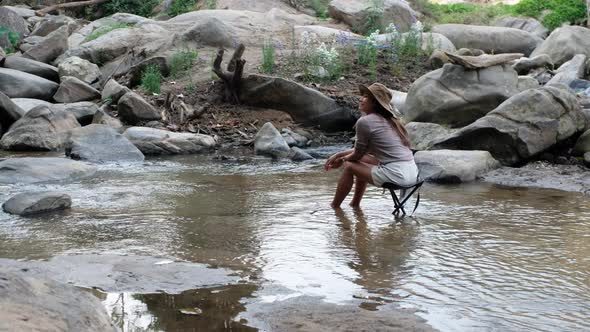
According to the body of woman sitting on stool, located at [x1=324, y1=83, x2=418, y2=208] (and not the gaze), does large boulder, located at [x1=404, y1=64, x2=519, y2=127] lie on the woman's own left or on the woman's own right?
on the woman's own right

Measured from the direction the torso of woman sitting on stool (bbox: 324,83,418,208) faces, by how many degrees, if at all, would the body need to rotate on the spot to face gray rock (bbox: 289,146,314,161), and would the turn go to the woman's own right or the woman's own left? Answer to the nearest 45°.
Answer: approximately 90° to the woman's own right

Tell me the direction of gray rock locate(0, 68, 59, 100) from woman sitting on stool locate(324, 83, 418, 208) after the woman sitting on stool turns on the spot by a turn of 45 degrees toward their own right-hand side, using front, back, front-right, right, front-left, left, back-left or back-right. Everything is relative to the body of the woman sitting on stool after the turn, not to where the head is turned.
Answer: front

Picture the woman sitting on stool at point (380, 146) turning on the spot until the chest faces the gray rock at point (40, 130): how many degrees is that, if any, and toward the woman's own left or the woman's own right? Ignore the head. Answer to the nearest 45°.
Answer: approximately 45° to the woman's own right

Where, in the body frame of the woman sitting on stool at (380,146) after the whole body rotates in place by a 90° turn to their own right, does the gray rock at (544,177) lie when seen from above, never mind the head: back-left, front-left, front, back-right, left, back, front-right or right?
front-right

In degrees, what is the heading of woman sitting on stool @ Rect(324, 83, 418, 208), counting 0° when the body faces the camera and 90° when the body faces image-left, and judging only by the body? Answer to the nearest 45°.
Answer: approximately 90°

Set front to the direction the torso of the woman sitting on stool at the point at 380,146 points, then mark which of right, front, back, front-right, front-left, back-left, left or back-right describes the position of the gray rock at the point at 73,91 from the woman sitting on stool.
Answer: front-right

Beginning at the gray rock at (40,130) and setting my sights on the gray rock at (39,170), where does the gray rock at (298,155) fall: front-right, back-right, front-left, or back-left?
front-left

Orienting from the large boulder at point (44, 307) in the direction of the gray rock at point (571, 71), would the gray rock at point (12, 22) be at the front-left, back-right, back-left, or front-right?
front-left

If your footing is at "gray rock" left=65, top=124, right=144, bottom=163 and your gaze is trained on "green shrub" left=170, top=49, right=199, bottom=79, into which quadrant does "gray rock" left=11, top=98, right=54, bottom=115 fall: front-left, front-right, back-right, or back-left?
front-left

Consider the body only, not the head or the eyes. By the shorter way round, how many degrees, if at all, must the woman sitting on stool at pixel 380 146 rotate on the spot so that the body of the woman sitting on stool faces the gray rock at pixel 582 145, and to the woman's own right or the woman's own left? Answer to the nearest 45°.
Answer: approximately 135° to the woman's own right

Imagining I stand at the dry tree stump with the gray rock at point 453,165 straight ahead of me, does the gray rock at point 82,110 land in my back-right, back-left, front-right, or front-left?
back-right

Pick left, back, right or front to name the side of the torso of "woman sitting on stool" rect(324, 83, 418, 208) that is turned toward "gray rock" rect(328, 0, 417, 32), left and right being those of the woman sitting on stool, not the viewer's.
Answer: right

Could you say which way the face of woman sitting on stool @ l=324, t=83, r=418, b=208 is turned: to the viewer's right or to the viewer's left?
to the viewer's left

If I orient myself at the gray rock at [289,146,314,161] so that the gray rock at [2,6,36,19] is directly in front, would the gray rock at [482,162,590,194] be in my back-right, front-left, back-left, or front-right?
back-right

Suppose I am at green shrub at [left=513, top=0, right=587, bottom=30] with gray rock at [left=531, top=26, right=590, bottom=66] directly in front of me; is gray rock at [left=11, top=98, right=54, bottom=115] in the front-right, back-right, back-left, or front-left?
front-right

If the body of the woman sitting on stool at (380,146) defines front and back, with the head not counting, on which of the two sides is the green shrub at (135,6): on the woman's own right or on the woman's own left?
on the woman's own right

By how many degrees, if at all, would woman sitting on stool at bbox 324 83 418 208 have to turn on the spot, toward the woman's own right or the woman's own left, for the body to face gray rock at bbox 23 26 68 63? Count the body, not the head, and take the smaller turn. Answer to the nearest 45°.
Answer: approximately 45° to the woman's own right
